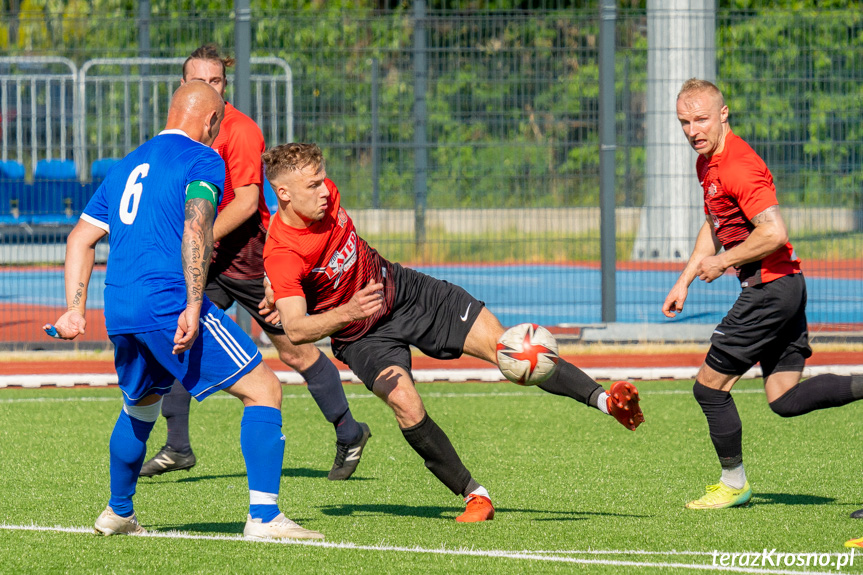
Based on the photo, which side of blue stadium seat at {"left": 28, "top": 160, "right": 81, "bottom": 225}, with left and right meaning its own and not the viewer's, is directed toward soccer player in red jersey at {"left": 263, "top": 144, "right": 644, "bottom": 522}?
front

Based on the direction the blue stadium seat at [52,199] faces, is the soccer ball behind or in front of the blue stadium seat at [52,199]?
in front

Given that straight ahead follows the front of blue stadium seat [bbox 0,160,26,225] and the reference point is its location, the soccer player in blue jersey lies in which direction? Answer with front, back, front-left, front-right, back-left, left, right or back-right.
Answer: front

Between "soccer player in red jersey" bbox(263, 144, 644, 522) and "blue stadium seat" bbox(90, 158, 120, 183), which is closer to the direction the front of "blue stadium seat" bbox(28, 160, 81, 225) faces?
the soccer player in red jersey

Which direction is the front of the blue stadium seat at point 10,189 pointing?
toward the camera

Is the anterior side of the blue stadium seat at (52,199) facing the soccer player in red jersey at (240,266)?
yes

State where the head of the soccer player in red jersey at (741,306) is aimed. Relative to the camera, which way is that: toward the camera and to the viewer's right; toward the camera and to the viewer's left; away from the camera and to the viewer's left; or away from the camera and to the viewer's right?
toward the camera and to the viewer's left

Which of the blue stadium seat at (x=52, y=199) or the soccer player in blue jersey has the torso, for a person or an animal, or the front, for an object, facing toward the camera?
the blue stadium seat

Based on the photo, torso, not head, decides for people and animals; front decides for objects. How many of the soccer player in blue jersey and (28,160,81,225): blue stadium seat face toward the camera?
1

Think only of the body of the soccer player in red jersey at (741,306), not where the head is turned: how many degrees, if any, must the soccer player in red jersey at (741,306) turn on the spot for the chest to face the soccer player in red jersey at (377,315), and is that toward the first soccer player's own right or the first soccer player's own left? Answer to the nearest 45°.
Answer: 0° — they already face them

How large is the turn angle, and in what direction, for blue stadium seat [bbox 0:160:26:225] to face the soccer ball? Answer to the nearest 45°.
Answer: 0° — it already faces it

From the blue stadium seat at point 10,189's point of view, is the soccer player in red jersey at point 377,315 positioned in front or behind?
in front

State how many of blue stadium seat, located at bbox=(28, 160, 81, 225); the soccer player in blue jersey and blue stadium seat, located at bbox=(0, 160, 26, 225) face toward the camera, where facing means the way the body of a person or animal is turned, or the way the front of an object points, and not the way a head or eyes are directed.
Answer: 2

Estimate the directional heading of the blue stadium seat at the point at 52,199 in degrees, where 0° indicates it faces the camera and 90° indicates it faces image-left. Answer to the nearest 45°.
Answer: approximately 0°
